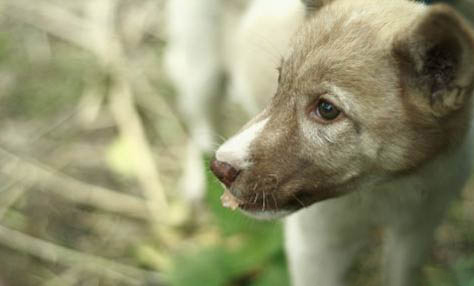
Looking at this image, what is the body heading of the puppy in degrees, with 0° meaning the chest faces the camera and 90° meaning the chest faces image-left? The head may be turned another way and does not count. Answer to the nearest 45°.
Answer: approximately 45°

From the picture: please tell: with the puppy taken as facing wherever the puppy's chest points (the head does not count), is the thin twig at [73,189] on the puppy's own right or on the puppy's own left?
on the puppy's own right
